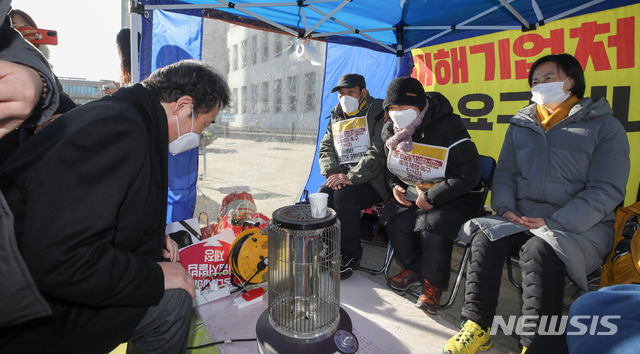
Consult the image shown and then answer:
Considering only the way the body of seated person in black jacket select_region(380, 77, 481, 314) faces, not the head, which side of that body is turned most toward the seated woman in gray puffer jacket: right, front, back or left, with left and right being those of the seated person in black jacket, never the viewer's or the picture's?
left

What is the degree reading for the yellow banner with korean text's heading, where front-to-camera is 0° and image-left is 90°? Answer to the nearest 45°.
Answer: approximately 45°

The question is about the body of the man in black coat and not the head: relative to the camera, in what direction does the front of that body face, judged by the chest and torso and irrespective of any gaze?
to the viewer's right

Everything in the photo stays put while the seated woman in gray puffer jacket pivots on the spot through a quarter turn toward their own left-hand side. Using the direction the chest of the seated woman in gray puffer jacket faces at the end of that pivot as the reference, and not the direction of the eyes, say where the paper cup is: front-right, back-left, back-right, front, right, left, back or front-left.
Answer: right

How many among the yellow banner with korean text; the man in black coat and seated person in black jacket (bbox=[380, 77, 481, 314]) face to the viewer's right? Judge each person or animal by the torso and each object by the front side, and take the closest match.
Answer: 1

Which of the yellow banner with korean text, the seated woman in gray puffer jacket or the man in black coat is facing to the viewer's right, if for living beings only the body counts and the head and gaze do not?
the man in black coat

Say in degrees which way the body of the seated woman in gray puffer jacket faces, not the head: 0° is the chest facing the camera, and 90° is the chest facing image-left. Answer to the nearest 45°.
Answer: approximately 45°

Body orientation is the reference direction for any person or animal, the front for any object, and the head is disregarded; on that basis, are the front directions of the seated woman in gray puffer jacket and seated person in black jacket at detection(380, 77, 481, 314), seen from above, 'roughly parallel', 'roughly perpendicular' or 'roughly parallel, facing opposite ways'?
roughly parallel

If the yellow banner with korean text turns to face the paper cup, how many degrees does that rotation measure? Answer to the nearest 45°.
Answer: approximately 45° to its left

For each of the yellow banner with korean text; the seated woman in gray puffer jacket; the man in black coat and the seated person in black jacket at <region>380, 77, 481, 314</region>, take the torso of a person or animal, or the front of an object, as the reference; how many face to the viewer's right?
1

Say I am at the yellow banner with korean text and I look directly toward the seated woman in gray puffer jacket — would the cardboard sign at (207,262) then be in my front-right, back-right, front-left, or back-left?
front-right

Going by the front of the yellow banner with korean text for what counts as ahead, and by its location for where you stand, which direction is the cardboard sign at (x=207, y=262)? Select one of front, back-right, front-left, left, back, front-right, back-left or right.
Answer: front

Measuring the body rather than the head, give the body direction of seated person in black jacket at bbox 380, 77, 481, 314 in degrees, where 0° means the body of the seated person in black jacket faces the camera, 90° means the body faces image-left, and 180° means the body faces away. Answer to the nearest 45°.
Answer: approximately 45°

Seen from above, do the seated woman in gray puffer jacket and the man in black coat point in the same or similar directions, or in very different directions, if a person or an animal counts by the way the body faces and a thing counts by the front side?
very different directions

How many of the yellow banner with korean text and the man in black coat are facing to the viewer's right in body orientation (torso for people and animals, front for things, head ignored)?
1
